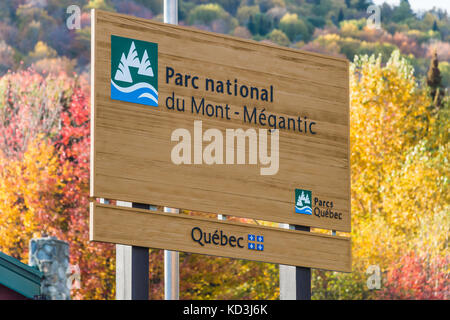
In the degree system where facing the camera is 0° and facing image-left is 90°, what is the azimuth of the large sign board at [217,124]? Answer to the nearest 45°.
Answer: approximately 315°

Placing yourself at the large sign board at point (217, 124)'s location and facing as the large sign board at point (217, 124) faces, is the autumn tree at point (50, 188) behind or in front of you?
behind
